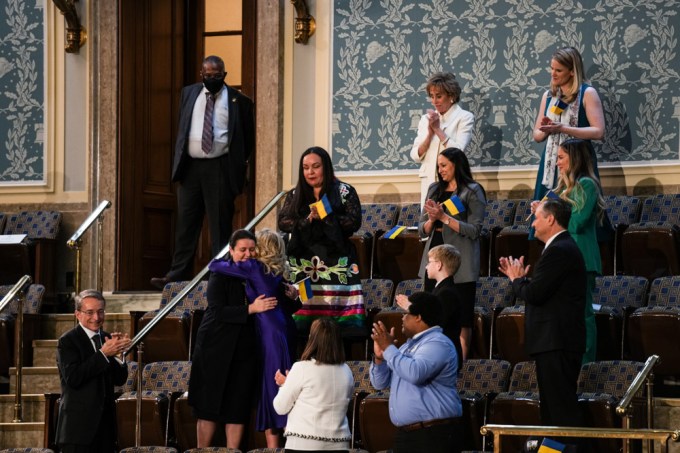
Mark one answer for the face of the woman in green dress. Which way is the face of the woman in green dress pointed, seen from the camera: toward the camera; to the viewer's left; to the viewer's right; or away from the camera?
to the viewer's left

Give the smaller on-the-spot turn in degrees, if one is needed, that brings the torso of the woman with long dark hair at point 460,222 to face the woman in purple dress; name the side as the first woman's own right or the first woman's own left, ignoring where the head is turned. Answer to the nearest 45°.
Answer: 0° — they already face them

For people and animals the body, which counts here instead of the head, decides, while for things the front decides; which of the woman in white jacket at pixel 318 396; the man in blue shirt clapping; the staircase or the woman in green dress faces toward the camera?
the staircase

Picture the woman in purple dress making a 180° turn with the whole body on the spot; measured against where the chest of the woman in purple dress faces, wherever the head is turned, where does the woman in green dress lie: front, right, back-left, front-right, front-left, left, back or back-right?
front-left

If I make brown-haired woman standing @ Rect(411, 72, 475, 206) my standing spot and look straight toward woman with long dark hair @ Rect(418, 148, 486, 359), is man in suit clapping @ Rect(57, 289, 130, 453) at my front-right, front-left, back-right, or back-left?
front-right

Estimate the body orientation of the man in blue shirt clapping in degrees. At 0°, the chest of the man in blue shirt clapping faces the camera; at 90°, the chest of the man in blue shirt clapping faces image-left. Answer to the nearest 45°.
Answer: approximately 90°

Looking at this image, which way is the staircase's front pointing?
toward the camera

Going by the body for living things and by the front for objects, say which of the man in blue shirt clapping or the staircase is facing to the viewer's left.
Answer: the man in blue shirt clapping

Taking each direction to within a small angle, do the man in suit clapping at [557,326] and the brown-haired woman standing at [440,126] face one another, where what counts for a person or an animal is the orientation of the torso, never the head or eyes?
no

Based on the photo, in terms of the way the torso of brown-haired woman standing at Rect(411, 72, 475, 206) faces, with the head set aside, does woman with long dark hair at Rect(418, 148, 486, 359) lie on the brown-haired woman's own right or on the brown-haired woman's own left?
on the brown-haired woman's own left

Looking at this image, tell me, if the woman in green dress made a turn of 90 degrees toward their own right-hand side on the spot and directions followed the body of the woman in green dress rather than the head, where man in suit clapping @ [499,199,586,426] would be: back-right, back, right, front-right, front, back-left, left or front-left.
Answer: back

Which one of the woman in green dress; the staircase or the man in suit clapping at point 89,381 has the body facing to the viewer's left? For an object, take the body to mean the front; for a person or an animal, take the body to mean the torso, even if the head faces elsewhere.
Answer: the woman in green dress

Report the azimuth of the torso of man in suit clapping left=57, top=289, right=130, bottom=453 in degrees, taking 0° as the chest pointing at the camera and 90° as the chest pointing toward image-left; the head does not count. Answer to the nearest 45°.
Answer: approximately 315°

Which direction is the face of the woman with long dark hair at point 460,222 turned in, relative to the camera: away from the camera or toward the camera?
toward the camera

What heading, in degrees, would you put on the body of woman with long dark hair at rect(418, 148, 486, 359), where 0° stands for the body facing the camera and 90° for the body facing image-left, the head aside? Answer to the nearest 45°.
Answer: approximately 45°
